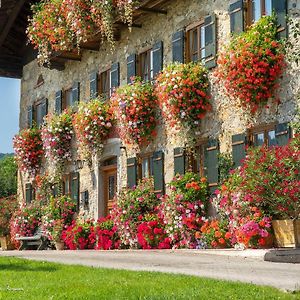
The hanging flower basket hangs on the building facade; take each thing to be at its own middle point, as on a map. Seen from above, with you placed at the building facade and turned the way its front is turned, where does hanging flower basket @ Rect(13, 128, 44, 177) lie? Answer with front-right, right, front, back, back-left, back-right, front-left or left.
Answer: right

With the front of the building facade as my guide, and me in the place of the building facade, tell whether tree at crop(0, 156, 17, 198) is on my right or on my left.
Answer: on my right

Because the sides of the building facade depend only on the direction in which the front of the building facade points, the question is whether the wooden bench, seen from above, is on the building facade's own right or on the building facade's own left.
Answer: on the building facade's own right

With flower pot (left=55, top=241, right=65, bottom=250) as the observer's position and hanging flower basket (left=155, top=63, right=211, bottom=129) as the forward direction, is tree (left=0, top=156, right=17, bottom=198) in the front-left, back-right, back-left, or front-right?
back-left

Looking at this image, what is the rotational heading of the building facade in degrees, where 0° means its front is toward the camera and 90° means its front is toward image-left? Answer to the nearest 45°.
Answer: approximately 45°

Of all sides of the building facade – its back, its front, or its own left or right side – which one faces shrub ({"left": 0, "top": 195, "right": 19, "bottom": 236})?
right

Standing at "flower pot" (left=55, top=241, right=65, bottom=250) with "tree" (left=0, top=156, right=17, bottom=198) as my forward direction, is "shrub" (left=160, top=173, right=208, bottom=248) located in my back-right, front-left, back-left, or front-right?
back-right

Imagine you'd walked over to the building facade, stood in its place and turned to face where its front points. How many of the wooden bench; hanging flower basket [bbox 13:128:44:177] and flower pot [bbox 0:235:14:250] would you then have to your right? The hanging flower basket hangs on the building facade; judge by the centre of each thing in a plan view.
3

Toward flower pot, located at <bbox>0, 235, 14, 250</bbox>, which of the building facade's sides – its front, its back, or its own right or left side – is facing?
right
